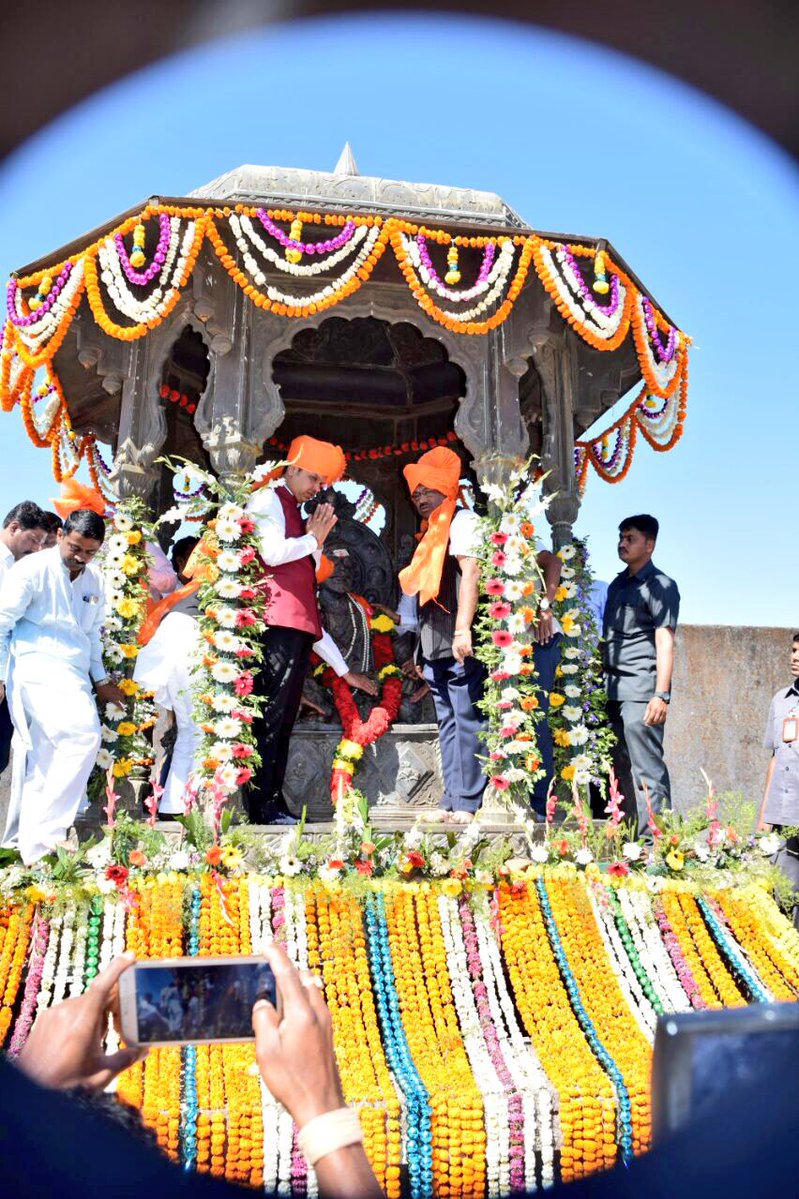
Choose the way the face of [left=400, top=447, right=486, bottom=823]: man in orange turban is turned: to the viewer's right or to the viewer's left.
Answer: to the viewer's left

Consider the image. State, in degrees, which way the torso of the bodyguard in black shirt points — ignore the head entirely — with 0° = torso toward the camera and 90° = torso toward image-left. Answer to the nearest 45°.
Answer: approximately 45°

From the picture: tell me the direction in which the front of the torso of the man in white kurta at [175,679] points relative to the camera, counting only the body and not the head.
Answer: to the viewer's right

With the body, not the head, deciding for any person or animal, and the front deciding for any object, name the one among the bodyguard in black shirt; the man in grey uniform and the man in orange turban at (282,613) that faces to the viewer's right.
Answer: the man in orange turban

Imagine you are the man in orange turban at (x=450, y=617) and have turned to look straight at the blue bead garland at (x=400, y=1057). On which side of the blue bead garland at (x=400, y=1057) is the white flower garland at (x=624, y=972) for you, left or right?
left

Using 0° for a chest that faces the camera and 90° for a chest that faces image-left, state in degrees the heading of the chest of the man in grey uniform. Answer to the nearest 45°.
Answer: approximately 45°

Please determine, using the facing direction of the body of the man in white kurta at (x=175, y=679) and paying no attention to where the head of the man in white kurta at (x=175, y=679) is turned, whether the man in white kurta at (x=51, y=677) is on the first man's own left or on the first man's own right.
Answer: on the first man's own left

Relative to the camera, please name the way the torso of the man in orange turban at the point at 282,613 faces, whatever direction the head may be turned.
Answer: to the viewer's right

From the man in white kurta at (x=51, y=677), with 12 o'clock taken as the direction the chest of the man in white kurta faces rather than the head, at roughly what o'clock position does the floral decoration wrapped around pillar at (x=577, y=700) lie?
The floral decoration wrapped around pillar is roughly at 10 o'clock from the man in white kurta.

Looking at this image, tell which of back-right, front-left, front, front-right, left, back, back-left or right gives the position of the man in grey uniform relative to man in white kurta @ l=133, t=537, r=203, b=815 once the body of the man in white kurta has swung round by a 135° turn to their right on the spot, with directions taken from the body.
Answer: back-left

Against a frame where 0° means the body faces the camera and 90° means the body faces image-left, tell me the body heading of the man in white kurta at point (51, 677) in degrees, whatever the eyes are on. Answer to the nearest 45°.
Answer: approximately 315°
